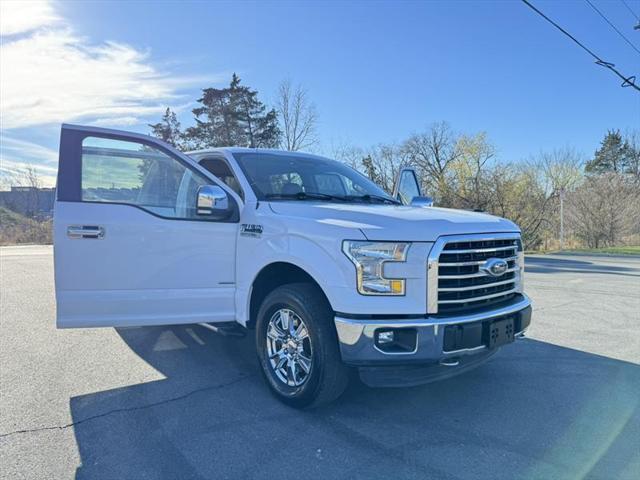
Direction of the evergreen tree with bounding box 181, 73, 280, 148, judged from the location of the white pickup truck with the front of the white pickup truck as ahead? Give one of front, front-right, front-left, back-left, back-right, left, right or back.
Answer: back-left

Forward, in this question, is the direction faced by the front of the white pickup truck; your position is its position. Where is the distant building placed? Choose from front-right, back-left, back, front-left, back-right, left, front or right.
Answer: back

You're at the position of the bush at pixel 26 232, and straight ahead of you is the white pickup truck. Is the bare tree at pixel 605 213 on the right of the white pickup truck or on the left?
left

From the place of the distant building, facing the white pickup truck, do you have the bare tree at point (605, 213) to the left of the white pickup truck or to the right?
left

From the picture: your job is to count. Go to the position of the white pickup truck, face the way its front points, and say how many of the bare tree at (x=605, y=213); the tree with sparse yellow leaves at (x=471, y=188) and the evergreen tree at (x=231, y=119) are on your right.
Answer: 0

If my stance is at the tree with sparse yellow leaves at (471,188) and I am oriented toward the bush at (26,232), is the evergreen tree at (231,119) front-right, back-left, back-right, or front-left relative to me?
front-right

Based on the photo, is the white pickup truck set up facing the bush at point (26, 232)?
no

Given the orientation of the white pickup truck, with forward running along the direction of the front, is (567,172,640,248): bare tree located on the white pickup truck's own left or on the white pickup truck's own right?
on the white pickup truck's own left

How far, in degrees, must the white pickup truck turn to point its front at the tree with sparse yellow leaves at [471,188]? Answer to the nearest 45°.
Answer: approximately 90° to its left

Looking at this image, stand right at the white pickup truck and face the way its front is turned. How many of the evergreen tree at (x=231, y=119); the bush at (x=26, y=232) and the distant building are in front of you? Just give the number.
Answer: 0

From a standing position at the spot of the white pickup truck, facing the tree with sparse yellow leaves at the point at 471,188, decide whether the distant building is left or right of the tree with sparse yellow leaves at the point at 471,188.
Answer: left

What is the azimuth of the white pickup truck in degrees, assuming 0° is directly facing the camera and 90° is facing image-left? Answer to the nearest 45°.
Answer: approximately 315°
